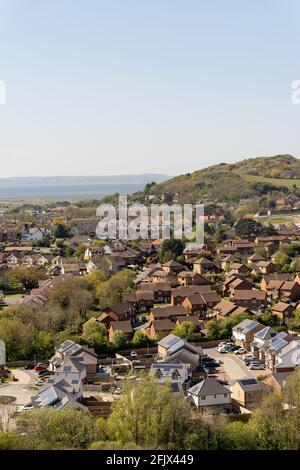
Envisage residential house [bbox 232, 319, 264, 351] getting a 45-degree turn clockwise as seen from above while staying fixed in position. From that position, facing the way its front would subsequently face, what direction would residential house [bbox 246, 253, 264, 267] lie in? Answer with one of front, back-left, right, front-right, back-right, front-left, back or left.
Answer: right

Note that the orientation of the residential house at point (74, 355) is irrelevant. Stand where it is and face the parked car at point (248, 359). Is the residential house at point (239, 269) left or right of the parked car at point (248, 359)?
left

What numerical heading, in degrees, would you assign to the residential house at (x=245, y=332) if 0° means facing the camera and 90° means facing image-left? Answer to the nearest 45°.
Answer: approximately 45°

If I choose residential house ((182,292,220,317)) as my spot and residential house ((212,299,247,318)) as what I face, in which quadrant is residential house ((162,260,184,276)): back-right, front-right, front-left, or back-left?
back-left

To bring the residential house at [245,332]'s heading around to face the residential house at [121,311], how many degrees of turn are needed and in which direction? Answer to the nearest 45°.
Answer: approximately 90° to its right

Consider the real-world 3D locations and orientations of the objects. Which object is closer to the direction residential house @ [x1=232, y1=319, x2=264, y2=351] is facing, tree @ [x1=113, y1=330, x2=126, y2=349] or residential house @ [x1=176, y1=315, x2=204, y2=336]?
the tree

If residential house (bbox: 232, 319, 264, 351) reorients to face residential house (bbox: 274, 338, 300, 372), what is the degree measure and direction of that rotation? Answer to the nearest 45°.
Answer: approximately 90° to its left

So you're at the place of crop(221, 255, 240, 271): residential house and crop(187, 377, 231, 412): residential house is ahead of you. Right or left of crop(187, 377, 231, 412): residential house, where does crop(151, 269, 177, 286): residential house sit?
right

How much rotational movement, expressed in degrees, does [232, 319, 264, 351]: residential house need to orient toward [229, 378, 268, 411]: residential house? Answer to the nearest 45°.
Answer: approximately 45° to its left

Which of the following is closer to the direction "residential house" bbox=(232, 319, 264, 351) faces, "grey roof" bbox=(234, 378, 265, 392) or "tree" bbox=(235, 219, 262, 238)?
the grey roof

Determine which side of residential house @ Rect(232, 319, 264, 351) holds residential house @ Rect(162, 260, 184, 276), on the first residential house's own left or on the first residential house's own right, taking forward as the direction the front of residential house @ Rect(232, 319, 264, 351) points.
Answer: on the first residential house's own right

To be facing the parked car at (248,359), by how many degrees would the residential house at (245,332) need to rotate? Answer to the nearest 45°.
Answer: approximately 45° to its left

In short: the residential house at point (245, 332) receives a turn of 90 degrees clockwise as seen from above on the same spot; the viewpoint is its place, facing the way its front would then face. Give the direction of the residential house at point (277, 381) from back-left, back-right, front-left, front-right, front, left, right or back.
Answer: back-left

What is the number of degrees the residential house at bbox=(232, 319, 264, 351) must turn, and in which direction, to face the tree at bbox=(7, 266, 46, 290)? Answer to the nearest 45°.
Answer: approximately 90° to its right

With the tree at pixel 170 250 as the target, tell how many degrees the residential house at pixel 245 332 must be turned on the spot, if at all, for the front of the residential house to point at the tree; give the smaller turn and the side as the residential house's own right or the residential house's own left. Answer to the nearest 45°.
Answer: approximately 135° to the residential house's own right

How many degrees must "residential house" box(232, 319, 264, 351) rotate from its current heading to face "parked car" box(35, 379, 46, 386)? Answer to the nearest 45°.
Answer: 0° — it already faces it

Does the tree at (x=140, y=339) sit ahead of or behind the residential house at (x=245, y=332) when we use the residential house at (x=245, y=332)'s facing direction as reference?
ahead

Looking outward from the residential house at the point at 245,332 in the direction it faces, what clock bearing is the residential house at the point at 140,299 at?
the residential house at the point at 140,299 is roughly at 3 o'clock from the residential house at the point at 245,332.

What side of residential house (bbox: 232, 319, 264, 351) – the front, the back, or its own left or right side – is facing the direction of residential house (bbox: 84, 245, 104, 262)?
right
